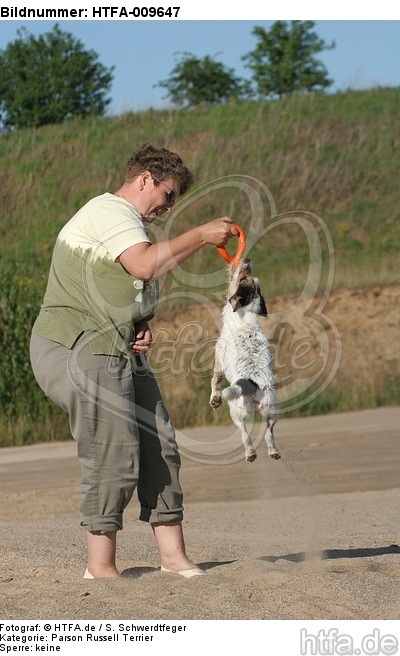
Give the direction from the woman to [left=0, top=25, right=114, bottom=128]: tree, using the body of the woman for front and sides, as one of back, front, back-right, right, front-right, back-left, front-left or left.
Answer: left

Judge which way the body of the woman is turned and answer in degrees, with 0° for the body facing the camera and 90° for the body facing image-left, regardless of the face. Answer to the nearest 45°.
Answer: approximately 270°

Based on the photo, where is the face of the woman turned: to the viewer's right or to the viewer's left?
to the viewer's right

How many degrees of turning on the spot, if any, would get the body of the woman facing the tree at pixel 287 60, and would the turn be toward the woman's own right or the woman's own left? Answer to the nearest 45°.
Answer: approximately 90° to the woman's own left

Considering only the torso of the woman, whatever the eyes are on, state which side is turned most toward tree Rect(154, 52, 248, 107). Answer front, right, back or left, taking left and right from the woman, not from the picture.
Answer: left

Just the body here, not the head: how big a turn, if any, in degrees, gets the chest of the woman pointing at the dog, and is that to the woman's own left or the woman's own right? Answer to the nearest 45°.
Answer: approximately 45° to the woman's own right

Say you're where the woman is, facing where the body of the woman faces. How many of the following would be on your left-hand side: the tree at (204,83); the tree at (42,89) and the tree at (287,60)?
3
